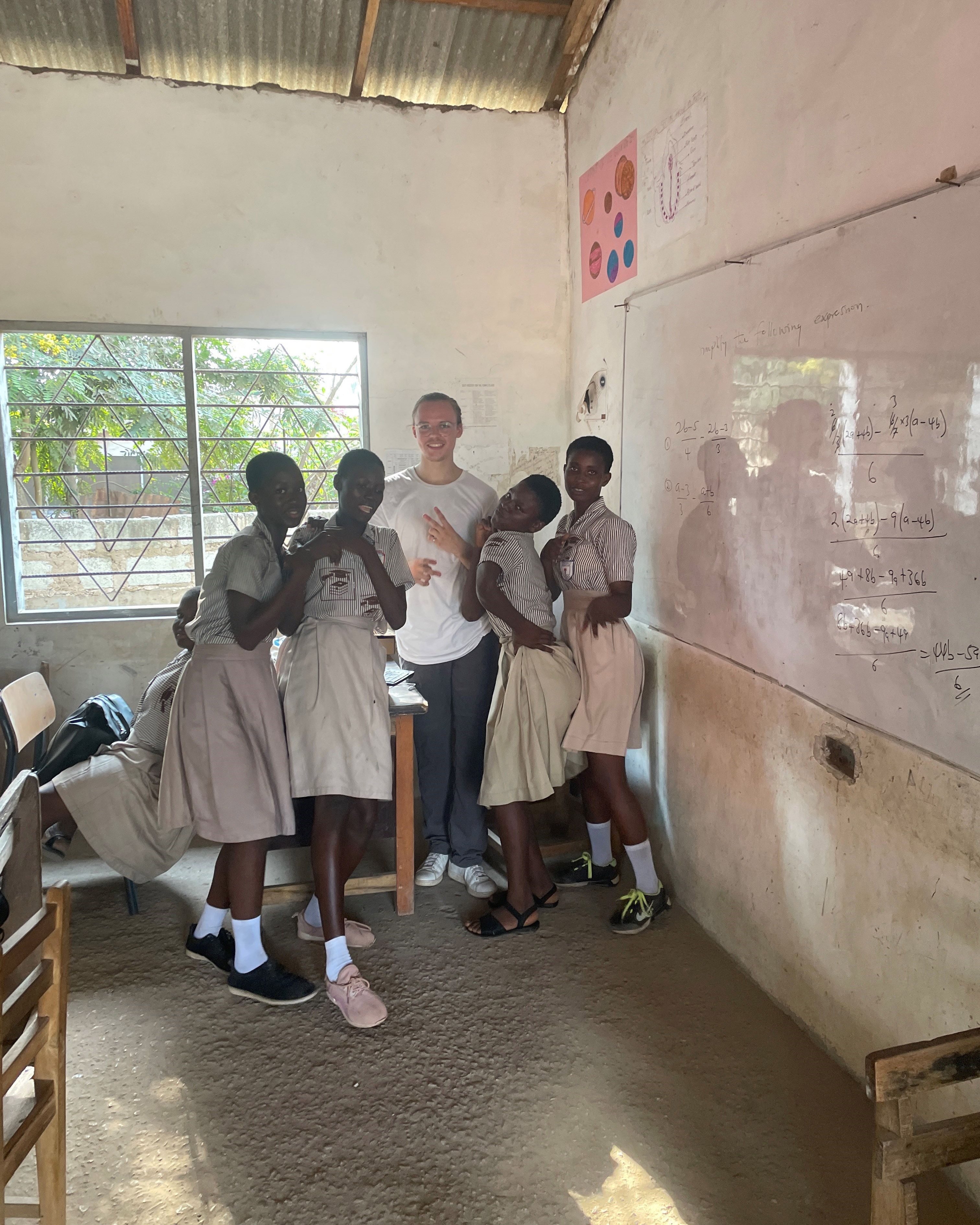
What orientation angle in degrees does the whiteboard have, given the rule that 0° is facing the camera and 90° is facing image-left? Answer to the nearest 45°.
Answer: approximately 45°

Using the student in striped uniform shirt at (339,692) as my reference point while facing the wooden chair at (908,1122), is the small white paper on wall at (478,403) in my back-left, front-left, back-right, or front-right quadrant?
back-left

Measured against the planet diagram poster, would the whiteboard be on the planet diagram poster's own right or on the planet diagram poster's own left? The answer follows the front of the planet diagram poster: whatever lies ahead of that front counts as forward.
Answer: on the planet diagram poster's own left

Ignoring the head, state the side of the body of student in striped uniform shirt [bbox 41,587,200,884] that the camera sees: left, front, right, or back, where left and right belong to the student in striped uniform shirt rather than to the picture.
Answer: left

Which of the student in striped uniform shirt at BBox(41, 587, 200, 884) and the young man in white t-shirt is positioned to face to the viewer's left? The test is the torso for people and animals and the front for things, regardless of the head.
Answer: the student in striped uniform shirt

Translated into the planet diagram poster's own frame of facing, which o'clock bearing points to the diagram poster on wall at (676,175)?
The diagram poster on wall is roughly at 10 o'clock from the planet diagram poster.
